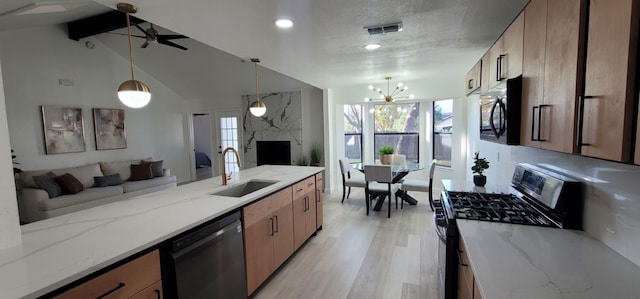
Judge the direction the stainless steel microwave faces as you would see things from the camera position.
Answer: facing to the left of the viewer

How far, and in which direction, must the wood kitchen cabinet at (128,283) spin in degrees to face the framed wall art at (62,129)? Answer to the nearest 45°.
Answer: approximately 135° to its left

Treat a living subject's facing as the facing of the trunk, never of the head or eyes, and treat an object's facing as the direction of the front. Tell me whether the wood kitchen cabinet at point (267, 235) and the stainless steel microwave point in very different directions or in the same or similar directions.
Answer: very different directions

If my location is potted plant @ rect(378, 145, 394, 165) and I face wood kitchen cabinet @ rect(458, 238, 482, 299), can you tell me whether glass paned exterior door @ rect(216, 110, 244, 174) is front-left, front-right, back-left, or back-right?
back-right

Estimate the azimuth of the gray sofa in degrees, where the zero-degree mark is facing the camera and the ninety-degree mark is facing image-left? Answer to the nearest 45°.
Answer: approximately 315°

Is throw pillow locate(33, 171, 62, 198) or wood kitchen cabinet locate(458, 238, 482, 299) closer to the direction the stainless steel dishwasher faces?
the wood kitchen cabinet

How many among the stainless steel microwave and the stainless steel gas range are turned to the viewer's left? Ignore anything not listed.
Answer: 2

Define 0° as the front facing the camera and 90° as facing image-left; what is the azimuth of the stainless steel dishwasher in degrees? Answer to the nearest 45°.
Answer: approximately 315°

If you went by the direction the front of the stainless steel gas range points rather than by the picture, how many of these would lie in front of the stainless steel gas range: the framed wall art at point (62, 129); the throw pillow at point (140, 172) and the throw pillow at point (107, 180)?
3

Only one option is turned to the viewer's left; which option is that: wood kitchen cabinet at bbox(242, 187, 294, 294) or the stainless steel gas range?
the stainless steel gas range
